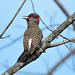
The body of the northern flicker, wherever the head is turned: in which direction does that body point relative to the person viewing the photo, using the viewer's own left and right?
facing away from the viewer
